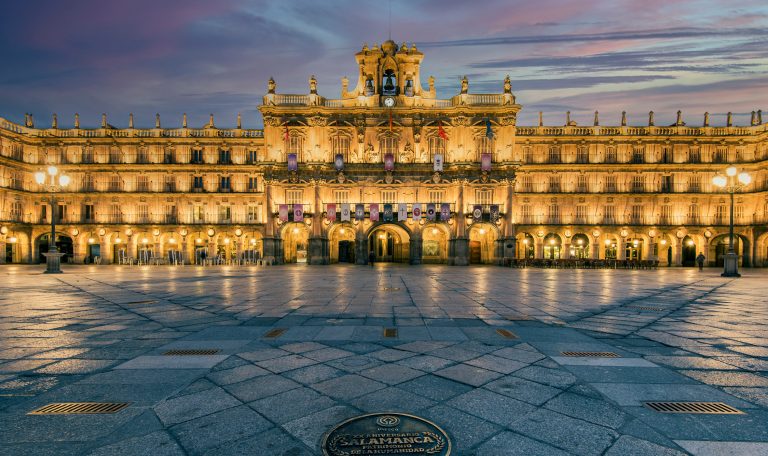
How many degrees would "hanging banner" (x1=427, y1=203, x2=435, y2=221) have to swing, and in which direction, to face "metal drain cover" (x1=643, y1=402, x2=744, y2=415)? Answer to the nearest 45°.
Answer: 0° — it already faces it

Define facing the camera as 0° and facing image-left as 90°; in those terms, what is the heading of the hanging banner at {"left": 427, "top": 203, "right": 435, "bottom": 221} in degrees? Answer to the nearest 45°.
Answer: approximately 0°

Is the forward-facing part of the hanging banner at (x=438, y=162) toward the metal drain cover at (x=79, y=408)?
yes

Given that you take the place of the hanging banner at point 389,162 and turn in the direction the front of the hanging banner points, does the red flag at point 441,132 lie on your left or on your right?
on your left

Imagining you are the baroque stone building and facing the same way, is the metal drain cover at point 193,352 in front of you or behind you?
in front

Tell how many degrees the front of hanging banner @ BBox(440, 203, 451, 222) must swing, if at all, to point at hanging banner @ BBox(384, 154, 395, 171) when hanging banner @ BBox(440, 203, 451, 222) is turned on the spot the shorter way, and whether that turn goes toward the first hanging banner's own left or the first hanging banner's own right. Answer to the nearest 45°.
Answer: approximately 90° to the first hanging banner's own right

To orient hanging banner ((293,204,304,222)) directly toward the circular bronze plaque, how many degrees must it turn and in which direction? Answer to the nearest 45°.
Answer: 0° — it already faces it

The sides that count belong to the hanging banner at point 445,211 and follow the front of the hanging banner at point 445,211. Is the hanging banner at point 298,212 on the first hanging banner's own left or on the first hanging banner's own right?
on the first hanging banner's own right

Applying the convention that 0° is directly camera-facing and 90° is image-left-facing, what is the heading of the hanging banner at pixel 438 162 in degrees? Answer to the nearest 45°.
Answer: approximately 0°
